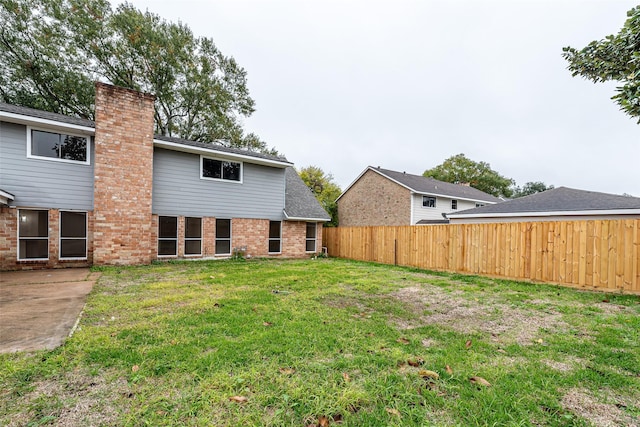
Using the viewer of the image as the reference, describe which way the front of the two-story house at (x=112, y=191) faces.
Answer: facing away from the viewer and to the left of the viewer

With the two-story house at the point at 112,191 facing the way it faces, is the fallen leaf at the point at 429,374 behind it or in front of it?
behind
